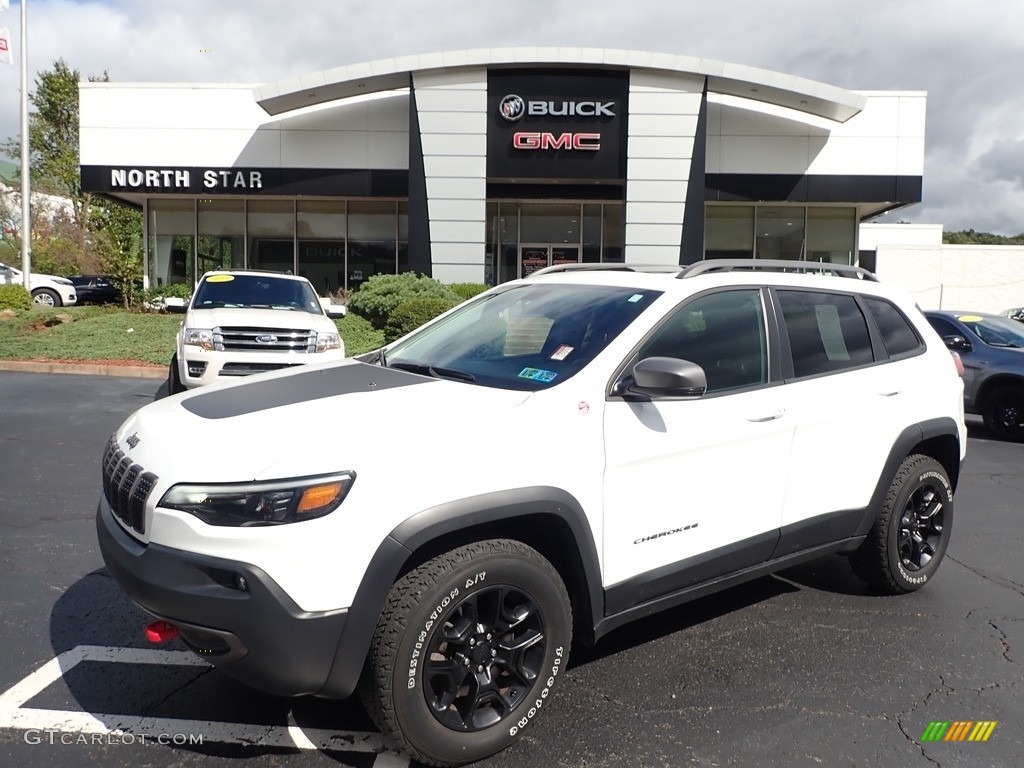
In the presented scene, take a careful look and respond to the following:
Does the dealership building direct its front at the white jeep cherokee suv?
yes

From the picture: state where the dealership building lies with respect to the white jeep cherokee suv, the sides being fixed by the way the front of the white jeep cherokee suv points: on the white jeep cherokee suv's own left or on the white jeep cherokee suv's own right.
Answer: on the white jeep cherokee suv's own right

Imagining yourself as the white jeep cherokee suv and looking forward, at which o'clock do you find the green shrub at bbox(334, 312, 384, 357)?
The green shrub is roughly at 4 o'clock from the white jeep cherokee suv.

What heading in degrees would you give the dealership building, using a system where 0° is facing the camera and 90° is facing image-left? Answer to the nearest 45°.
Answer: approximately 0°

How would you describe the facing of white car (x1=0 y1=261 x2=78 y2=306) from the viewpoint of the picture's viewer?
facing to the right of the viewer
